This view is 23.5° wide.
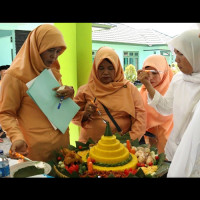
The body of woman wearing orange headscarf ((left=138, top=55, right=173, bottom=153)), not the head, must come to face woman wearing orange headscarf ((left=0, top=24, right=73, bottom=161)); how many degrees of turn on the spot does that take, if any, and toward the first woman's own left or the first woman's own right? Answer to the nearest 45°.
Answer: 0° — they already face them

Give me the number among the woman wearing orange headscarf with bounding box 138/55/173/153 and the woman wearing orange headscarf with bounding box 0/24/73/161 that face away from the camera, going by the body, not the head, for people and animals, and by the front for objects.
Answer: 0

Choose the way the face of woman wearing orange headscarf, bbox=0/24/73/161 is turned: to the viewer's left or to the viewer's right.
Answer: to the viewer's right

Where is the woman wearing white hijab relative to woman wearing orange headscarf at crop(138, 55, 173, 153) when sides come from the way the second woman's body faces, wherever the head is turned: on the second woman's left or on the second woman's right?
on the second woman's left

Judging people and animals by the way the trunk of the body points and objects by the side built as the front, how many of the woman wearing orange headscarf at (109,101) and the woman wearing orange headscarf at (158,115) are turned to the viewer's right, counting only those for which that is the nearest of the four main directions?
0

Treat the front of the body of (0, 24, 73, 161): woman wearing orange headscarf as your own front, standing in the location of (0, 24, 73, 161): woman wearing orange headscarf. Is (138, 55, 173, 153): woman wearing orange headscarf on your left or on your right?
on your left
